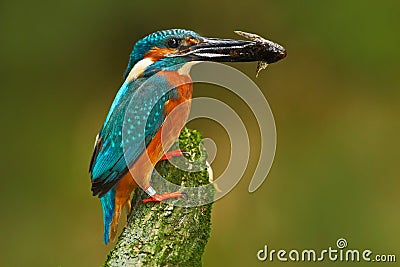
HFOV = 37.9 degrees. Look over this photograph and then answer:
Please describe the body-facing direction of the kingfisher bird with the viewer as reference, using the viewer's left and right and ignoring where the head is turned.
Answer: facing to the right of the viewer
